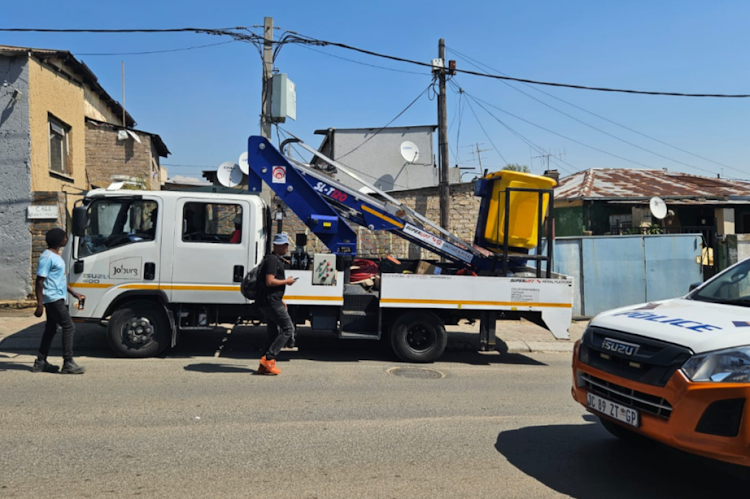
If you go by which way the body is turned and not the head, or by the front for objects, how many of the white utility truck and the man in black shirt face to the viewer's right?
1

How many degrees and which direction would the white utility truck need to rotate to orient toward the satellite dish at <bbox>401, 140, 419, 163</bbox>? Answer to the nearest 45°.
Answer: approximately 90° to its right

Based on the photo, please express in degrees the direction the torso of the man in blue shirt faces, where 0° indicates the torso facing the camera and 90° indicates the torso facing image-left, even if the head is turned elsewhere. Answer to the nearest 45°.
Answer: approximately 270°

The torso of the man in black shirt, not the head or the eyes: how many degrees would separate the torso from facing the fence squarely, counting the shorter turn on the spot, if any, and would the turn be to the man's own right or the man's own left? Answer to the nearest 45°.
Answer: approximately 45° to the man's own left

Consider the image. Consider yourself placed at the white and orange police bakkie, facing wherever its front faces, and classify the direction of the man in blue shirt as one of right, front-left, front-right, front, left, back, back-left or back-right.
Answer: front-right

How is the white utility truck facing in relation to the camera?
to the viewer's left

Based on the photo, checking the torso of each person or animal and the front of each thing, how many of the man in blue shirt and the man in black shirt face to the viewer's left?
0

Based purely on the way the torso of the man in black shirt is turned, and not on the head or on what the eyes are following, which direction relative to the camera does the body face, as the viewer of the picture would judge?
to the viewer's right

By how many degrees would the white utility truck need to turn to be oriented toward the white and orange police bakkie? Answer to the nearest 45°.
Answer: approximately 135° to its left

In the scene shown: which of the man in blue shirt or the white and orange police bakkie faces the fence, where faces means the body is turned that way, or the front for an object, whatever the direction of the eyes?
the man in blue shirt

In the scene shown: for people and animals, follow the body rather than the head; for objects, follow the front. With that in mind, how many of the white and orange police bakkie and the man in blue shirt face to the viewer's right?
1

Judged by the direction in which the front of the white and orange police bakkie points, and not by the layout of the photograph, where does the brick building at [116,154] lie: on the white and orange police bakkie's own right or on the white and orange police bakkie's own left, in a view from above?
on the white and orange police bakkie's own right
